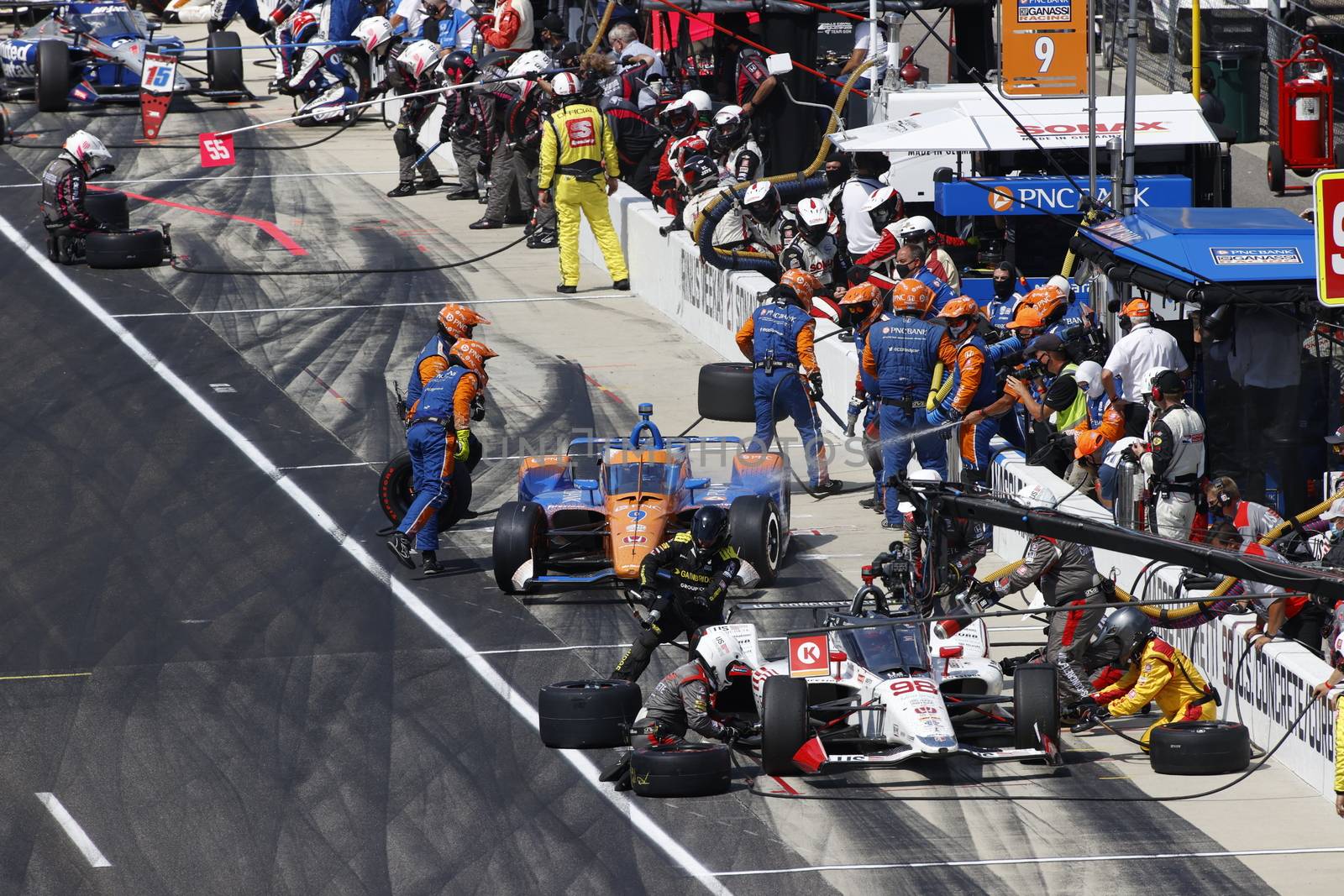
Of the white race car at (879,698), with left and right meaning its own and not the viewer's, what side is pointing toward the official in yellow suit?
back

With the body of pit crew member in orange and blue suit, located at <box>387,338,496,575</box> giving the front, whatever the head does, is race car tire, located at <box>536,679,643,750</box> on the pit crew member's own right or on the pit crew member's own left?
on the pit crew member's own right

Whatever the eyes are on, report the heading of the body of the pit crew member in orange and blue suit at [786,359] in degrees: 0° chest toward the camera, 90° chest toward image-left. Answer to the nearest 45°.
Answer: approximately 225°

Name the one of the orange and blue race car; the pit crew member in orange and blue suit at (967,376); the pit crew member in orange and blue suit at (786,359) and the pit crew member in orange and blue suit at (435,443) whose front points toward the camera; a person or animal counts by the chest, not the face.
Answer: the orange and blue race car

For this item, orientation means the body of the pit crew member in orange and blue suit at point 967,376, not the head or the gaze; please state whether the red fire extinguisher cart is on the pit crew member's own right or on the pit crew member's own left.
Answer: on the pit crew member's own right

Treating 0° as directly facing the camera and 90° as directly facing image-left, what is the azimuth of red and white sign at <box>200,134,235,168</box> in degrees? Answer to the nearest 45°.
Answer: approximately 0°

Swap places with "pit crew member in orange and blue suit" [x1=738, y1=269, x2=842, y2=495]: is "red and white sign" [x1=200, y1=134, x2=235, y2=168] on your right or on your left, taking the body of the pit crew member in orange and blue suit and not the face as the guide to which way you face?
on your left
